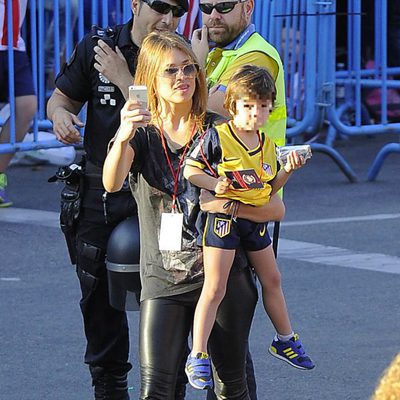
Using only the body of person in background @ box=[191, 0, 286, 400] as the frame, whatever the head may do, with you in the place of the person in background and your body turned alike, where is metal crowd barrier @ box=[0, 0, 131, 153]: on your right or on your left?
on your right

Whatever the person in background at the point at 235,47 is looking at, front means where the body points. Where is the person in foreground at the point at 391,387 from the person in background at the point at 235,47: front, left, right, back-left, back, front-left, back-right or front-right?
front-left

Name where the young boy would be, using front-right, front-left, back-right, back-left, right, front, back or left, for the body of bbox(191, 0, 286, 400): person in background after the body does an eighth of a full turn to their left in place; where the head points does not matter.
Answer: front

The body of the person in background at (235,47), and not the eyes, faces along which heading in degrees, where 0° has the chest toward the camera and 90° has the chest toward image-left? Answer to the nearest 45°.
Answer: approximately 45°

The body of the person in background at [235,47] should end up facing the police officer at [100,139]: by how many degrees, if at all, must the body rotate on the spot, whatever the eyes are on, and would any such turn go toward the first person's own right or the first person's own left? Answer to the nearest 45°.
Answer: approximately 45° to the first person's own right

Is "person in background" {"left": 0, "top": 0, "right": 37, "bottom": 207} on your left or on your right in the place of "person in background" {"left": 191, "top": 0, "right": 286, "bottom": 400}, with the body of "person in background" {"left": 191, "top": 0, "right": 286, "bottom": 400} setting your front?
on your right

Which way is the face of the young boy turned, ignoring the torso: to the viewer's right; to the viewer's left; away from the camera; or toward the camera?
toward the camera

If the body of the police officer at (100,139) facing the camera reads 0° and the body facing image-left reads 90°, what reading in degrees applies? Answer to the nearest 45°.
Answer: approximately 315°

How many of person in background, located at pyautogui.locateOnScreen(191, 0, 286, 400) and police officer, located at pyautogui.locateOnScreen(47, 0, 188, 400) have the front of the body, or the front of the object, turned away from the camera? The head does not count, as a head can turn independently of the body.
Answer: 0

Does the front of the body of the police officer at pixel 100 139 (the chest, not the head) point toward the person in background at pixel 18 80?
no
